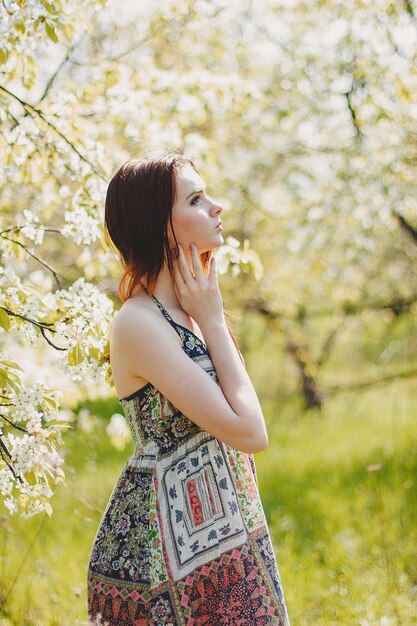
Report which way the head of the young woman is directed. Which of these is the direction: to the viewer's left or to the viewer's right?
to the viewer's right

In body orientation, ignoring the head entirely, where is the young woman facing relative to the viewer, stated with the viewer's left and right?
facing to the right of the viewer
